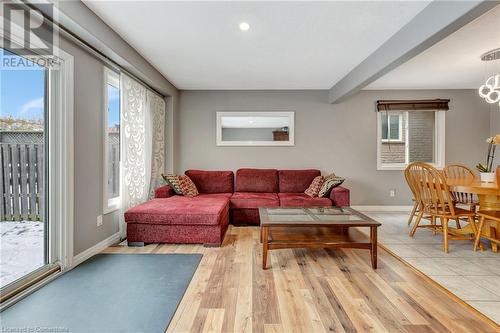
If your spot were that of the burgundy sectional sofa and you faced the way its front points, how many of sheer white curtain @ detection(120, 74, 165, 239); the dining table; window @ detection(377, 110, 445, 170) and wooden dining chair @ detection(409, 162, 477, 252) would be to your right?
1

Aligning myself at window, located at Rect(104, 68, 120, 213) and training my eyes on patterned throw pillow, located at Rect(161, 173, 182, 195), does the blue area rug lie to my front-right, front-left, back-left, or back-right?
back-right

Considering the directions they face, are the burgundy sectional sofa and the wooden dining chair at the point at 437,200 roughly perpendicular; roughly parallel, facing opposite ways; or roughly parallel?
roughly perpendicular

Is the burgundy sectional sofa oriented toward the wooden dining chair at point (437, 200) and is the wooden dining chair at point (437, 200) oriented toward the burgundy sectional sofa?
no

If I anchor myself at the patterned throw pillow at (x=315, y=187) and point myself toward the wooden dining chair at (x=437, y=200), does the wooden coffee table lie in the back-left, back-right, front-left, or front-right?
front-right

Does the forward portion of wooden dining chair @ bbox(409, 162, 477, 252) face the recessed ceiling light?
no

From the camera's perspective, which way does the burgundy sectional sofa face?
toward the camera

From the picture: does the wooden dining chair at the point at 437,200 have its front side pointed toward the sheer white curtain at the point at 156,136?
no

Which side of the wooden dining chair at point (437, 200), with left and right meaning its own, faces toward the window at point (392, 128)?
left

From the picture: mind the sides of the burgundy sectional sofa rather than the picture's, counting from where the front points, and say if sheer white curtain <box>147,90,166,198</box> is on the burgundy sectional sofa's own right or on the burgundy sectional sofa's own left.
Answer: on the burgundy sectional sofa's own right

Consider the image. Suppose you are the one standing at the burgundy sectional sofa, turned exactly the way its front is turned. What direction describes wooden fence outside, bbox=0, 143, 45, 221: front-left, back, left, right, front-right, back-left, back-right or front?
front-right

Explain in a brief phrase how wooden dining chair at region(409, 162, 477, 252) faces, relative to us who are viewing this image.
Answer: facing away from the viewer and to the right of the viewer

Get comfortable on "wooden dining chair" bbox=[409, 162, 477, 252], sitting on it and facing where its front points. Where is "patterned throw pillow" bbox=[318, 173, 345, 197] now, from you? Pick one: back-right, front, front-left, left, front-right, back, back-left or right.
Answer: back-left

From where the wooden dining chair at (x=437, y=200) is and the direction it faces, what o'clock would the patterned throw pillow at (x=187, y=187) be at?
The patterned throw pillow is roughly at 7 o'clock from the wooden dining chair.

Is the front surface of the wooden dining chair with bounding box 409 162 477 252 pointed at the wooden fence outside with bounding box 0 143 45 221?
no

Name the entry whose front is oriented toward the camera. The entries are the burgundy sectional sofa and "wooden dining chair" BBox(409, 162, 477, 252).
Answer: the burgundy sectional sofa

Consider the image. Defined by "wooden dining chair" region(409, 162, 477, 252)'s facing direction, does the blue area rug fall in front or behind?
behind

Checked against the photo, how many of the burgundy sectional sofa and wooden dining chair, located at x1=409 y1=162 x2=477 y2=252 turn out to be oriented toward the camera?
1
